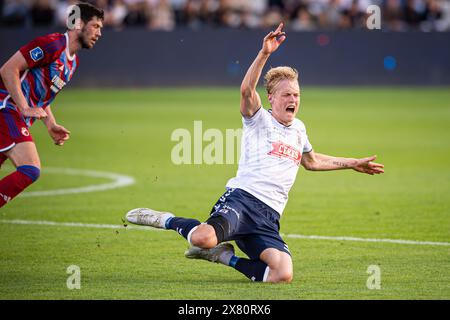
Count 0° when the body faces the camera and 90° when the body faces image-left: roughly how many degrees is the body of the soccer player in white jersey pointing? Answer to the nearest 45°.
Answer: approximately 315°

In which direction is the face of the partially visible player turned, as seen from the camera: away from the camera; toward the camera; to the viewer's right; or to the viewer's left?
to the viewer's right

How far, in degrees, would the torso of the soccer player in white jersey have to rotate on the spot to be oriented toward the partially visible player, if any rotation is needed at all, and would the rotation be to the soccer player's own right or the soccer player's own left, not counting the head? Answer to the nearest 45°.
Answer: approximately 135° to the soccer player's own right
